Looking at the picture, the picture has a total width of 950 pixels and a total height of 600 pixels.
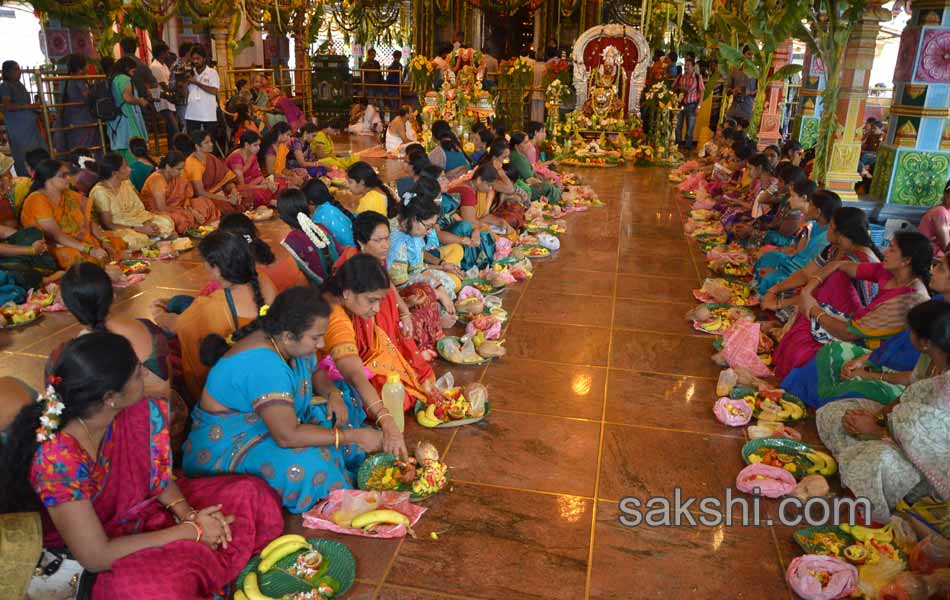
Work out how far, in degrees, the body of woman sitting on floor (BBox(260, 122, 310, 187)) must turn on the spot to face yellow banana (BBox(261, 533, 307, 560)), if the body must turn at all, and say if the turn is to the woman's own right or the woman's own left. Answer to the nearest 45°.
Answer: approximately 90° to the woman's own right

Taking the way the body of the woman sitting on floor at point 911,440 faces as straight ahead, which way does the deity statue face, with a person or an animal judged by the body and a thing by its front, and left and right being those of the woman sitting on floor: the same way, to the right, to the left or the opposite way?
to the left

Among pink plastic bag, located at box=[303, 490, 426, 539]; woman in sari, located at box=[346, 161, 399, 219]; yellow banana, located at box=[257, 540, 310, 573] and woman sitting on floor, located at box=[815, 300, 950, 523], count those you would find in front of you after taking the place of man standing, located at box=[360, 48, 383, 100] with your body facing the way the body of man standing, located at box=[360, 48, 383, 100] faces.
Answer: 4

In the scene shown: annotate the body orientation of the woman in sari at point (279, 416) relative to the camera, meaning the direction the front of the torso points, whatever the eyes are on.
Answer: to the viewer's right

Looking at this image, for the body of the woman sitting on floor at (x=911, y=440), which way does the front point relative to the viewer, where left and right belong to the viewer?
facing to the left of the viewer

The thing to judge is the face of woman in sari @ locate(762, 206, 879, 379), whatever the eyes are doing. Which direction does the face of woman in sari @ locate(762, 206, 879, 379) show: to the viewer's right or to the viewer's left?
to the viewer's left

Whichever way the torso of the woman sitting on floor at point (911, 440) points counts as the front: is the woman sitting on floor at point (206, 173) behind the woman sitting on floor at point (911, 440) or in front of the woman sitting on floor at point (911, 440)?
in front

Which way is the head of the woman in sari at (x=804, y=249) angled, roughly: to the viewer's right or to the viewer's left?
to the viewer's left

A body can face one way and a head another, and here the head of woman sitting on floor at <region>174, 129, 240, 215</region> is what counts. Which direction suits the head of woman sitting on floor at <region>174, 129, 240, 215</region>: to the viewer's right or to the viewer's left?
to the viewer's right

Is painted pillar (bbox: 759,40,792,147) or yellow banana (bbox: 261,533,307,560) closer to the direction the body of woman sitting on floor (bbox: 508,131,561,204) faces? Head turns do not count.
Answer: the painted pillar

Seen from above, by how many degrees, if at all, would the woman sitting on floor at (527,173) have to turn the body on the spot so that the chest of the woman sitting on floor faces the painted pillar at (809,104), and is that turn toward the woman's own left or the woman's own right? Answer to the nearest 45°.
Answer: approximately 45° to the woman's own left

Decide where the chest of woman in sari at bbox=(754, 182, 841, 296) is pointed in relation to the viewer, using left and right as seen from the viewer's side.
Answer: facing to the left of the viewer

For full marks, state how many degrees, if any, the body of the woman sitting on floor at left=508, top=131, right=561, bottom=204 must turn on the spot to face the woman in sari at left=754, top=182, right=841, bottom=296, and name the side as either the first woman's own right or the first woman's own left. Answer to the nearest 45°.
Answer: approximately 45° to the first woman's own right

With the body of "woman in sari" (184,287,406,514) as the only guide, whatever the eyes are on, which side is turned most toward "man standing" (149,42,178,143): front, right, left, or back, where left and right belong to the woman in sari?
left

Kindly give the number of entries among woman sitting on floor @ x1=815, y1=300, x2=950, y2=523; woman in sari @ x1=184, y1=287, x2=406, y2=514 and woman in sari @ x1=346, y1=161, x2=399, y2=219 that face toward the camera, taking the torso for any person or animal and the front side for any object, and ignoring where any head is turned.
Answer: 0

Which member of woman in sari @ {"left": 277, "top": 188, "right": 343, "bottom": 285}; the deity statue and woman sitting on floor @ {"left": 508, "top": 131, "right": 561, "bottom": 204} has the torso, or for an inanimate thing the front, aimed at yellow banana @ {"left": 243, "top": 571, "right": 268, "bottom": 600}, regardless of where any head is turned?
the deity statue
